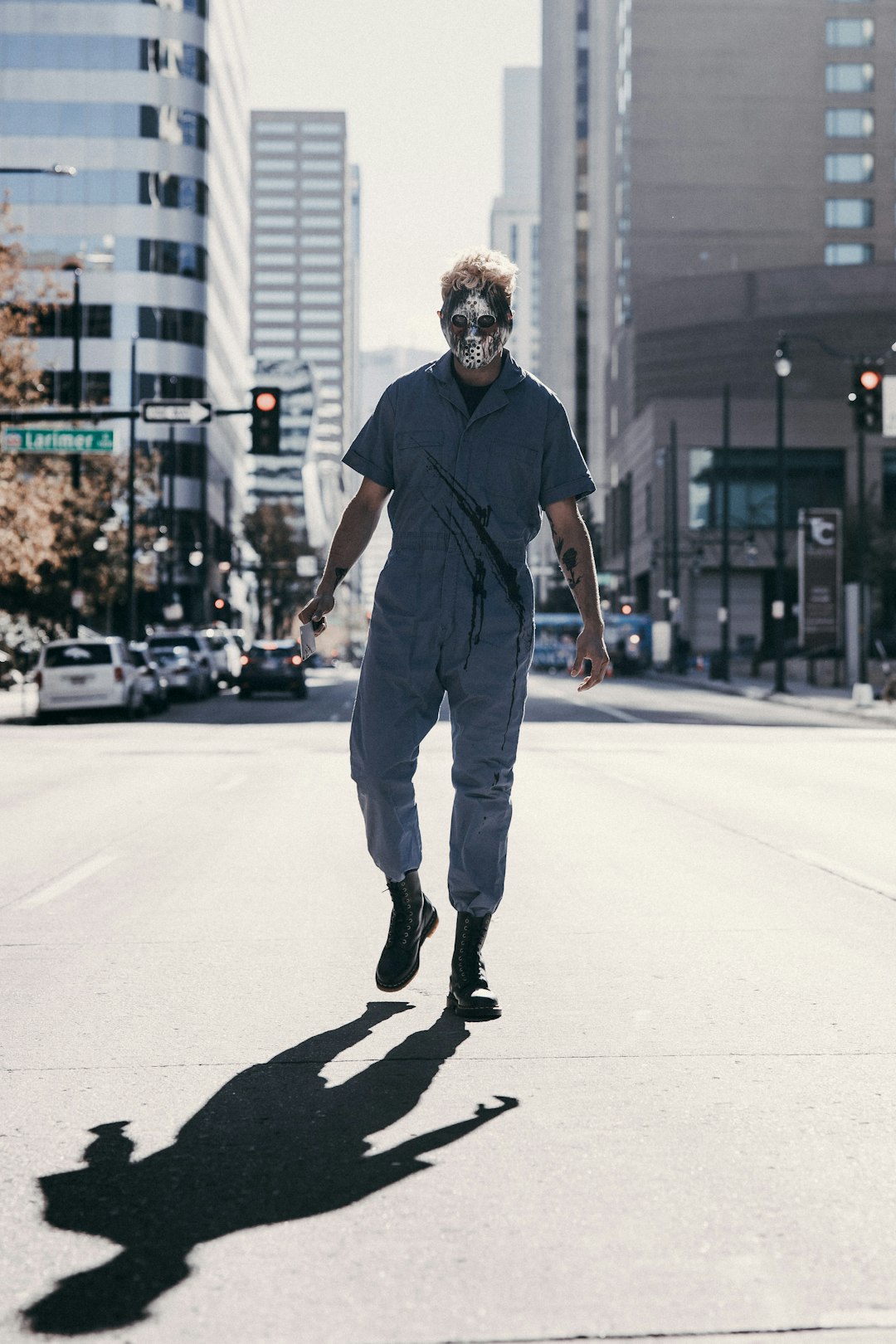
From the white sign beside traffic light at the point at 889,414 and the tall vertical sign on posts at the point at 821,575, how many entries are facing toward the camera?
2

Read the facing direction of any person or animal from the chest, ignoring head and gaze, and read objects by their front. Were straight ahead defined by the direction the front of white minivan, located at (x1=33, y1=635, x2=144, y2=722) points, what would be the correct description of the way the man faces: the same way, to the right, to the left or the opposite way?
the opposite way

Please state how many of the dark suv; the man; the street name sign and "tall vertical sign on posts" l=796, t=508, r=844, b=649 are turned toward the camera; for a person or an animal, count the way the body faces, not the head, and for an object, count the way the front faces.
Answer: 3

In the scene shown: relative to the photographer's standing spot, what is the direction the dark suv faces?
facing away from the viewer

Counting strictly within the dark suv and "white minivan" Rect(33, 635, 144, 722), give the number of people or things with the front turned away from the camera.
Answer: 2

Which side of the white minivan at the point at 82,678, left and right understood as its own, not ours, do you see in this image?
back

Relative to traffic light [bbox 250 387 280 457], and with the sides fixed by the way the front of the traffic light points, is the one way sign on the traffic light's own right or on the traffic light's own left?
on the traffic light's own right

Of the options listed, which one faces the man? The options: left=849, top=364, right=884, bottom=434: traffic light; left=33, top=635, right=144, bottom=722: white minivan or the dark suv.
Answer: the traffic light

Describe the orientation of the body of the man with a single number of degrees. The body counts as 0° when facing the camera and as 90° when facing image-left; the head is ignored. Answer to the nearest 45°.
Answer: approximately 0°
